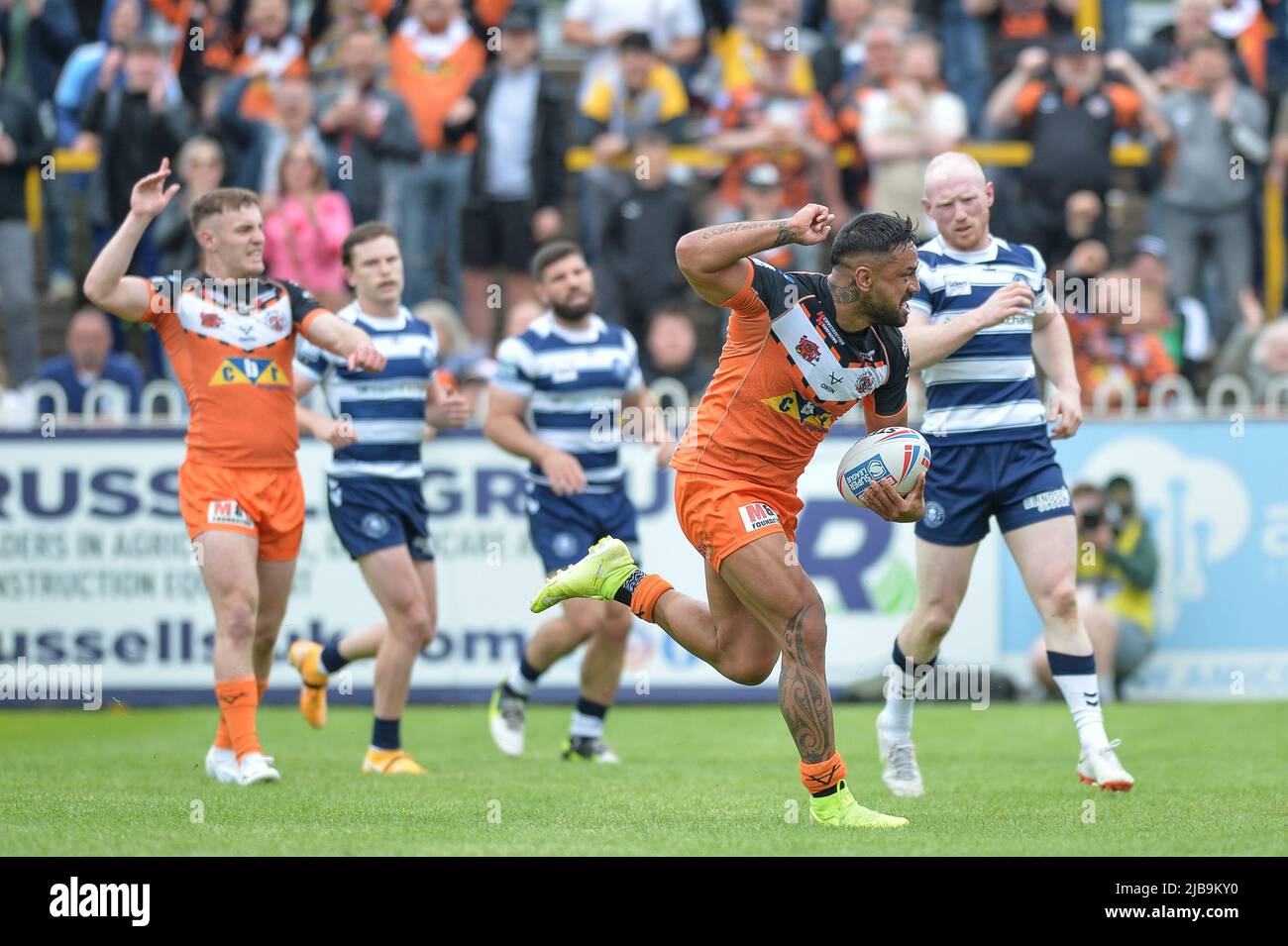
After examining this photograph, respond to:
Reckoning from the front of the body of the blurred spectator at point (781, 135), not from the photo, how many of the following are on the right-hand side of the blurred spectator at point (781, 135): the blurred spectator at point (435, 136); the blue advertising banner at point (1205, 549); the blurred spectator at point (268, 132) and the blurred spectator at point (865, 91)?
2

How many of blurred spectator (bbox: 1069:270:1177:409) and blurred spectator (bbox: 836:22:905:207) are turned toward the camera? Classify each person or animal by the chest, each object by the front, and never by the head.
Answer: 2

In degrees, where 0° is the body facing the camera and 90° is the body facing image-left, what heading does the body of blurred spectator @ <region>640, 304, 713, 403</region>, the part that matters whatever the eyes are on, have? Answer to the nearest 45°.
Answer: approximately 0°

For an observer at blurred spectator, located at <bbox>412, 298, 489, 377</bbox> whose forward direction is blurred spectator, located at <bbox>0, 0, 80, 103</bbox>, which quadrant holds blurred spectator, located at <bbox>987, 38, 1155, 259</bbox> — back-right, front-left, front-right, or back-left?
back-right

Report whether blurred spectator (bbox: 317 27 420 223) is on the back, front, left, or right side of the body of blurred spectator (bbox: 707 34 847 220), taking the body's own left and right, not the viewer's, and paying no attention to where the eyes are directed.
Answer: right

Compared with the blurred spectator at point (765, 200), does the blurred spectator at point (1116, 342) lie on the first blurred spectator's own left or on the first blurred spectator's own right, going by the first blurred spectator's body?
on the first blurred spectator's own left

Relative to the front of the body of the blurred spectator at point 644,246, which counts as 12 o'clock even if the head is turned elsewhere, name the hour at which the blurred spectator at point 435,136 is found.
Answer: the blurred spectator at point 435,136 is roughly at 4 o'clock from the blurred spectator at point 644,246.

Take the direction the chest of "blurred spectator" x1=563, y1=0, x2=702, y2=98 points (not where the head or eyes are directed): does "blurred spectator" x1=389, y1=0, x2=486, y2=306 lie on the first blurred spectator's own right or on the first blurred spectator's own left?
on the first blurred spectator's own right

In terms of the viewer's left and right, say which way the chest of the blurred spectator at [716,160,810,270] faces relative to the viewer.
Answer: facing the viewer
